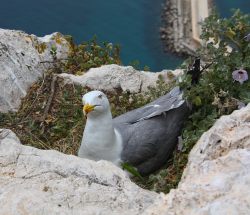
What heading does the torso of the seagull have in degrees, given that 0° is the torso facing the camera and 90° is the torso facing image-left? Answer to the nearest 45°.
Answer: approximately 45°

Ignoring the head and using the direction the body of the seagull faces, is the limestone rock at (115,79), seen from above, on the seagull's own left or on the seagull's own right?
on the seagull's own right

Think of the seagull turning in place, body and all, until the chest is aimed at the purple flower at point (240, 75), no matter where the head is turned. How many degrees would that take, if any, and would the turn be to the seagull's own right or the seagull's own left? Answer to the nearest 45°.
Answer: approximately 180°
